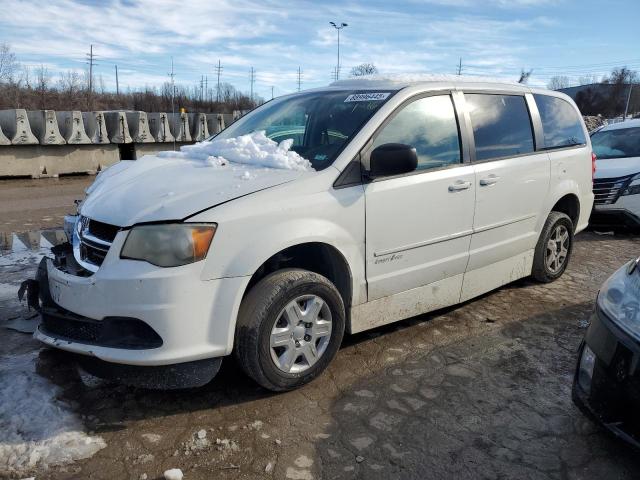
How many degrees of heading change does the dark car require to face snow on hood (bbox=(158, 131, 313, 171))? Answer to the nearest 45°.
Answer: approximately 45° to its right

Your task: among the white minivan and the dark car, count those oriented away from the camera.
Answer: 0

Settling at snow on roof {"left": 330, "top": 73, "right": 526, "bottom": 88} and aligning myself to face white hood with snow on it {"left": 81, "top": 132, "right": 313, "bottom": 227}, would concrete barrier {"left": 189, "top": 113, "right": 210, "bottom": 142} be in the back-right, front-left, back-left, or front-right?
back-right

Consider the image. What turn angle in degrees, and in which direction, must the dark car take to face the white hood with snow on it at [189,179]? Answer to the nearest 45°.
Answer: approximately 45° to its right

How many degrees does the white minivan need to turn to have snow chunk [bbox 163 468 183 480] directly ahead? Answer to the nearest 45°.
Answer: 0° — it already faces it

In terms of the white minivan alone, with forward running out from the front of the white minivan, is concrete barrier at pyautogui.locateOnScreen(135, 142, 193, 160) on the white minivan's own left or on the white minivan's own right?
on the white minivan's own right

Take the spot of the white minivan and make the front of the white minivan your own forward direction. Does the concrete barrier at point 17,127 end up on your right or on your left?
on your right

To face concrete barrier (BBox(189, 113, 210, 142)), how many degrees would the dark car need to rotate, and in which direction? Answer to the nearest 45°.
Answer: approximately 90° to its right

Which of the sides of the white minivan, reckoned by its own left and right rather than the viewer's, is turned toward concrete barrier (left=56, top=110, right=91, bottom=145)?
right

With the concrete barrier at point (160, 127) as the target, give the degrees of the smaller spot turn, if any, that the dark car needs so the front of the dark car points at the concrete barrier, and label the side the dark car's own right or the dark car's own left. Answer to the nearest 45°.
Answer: approximately 90° to the dark car's own right

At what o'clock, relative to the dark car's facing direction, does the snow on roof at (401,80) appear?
The snow on roof is roughly at 3 o'clock from the dark car.

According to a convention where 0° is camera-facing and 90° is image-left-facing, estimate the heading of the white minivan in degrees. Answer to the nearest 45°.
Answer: approximately 45°

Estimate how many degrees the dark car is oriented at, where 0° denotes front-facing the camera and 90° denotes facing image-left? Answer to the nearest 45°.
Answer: approximately 45°
